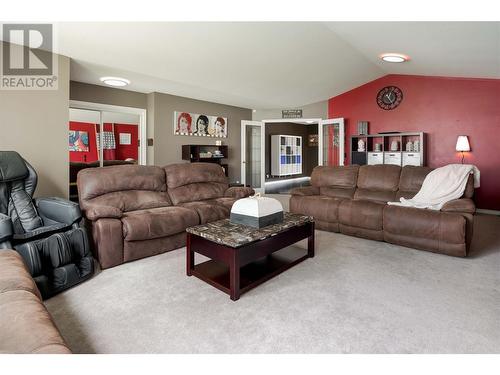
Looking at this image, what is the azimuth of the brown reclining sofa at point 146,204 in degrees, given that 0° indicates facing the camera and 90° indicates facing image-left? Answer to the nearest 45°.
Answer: approximately 315°

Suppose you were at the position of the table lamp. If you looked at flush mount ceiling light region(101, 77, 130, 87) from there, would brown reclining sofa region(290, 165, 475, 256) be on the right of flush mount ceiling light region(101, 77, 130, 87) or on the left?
left

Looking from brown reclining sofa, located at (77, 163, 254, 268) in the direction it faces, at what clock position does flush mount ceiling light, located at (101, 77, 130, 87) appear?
The flush mount ceiling light is roughly at 7 o'clock from the brown reclining sofa.

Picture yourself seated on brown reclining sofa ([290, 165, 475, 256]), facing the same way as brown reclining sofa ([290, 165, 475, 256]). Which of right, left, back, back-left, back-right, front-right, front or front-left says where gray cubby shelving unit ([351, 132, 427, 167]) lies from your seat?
back-right
